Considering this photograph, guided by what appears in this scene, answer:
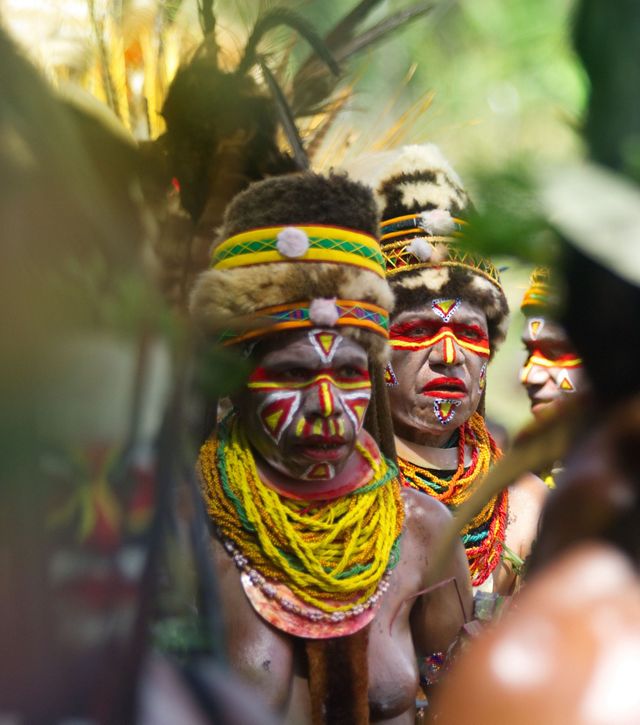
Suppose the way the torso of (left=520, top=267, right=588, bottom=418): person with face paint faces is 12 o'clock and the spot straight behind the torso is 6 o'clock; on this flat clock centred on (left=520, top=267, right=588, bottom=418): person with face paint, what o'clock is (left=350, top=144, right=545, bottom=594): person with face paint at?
(left=350, top=144, right=545, bottom=594): person with face paint is roughly at 11 o'clock from (left=520, top=267, right=588, bottom=418): person with face paint.

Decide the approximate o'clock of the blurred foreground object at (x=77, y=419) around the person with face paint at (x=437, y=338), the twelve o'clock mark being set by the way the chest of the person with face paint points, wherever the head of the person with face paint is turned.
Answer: The blurred foreground object is roughly at 12 o'clock from the person with face paint.

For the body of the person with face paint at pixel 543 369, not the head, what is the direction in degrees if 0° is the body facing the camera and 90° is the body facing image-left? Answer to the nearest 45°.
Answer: approximately 45°

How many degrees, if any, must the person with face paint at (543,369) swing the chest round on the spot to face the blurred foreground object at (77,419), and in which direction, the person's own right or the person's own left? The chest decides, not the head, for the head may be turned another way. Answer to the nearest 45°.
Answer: approximately 45° to the person's own left

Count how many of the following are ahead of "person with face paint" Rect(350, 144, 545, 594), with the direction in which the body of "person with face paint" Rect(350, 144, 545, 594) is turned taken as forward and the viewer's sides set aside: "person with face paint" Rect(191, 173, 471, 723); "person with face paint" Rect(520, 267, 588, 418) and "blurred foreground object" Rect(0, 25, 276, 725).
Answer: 2
